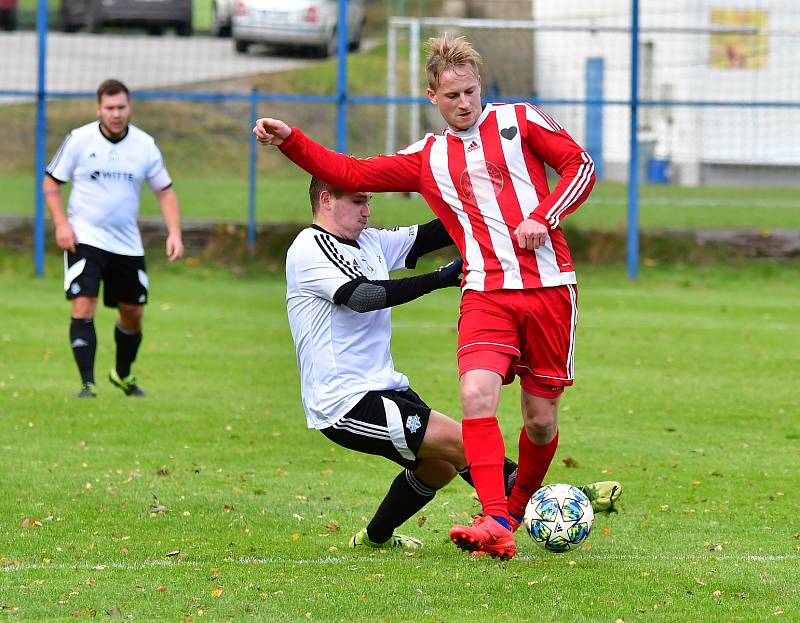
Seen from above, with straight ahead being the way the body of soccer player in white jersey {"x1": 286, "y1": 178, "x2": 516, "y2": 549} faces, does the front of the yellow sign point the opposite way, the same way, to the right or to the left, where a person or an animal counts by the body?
to the right

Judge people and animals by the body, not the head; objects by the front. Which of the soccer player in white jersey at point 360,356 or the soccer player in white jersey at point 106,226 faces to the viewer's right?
the soccer player in white jersey at point 360,356

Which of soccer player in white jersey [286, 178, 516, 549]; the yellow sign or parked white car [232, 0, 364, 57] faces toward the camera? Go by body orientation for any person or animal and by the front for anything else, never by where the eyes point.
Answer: the yellow sign

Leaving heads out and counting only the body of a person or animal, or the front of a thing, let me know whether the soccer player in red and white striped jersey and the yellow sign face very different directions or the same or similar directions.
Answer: same or similar directions

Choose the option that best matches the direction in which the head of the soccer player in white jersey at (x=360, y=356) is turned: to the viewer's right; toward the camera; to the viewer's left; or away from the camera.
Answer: to the viewer's right

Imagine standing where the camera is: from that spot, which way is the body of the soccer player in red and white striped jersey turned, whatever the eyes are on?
toward the camera

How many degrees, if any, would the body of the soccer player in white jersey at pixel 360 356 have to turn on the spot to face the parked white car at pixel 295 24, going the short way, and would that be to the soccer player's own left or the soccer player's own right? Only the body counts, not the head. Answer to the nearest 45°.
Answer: approximately 90° to the soccer player's own left

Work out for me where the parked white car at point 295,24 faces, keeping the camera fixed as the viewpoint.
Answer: facing away from the viewer and to the right of the viewer

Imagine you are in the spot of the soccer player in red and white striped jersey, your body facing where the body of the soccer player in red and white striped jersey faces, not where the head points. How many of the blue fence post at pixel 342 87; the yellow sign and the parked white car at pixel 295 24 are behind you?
3

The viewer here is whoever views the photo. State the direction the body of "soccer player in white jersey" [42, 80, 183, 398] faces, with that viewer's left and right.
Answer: facing the viewer

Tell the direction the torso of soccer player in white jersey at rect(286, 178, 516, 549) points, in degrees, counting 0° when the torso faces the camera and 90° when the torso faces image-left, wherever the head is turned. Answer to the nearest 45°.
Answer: approximately 270°

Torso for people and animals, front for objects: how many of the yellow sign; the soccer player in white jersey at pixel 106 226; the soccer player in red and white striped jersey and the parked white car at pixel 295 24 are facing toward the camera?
3

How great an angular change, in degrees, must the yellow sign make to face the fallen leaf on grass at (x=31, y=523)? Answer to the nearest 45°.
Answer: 0° — it already faces it
